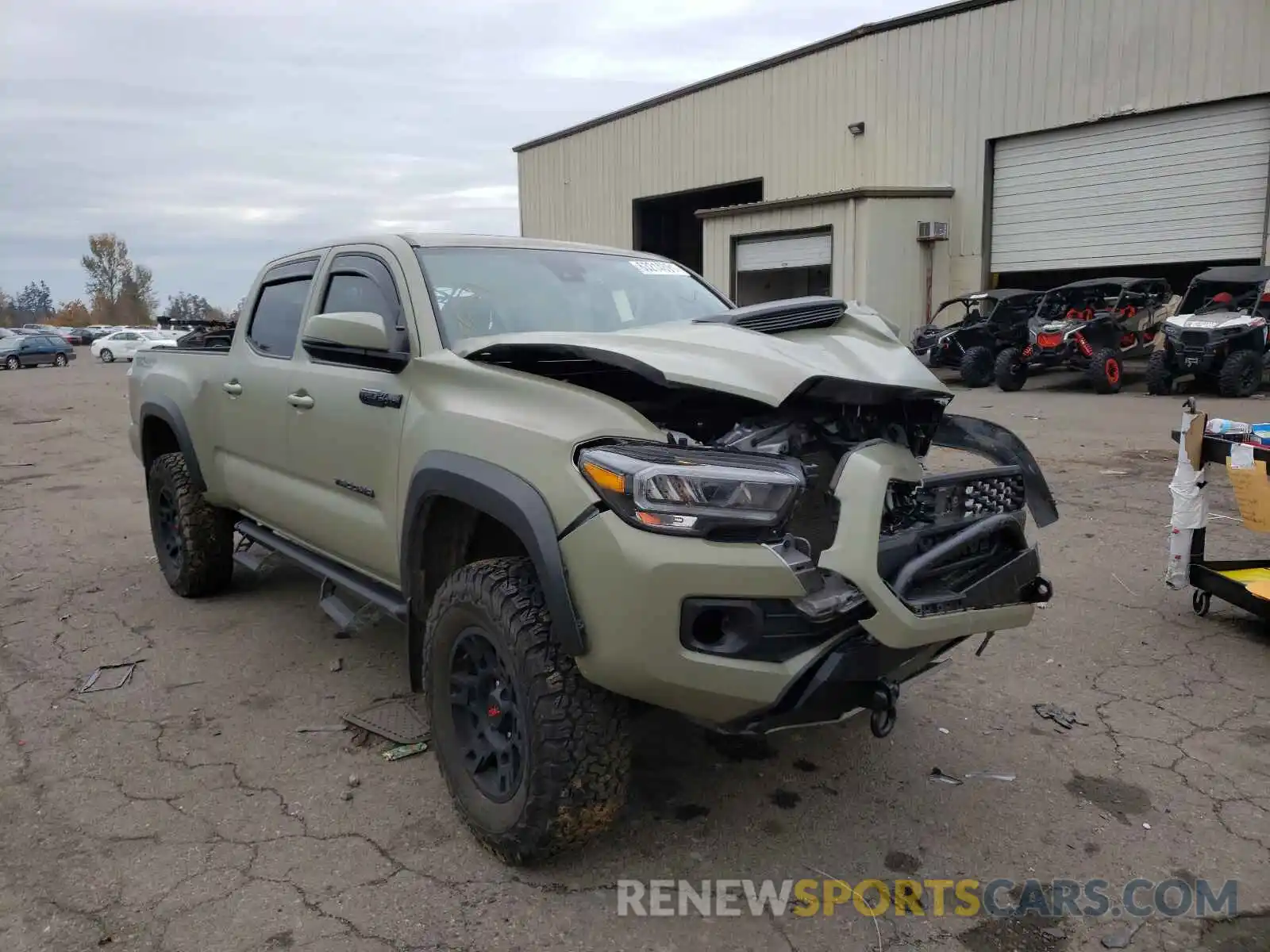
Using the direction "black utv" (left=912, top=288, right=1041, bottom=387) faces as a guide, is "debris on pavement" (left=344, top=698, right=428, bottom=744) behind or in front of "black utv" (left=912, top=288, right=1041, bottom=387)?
in front

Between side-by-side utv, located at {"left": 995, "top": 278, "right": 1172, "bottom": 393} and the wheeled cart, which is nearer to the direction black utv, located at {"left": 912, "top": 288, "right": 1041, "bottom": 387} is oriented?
the wheeled cart

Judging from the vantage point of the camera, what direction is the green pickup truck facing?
facing the viewer and to the right of the viewer

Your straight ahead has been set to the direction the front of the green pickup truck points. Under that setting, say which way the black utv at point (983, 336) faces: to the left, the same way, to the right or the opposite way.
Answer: to the right

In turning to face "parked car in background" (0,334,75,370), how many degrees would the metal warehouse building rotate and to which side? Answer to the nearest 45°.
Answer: approximately 45° to its right

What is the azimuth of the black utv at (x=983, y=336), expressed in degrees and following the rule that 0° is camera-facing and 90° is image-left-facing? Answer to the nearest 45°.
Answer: approximately 45°

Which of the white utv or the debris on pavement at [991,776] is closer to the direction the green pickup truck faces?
the debris on pavement

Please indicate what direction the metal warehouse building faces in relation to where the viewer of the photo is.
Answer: facing the viewer and to the left of the viewer

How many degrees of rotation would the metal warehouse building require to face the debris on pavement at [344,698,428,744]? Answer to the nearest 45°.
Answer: approximately 45° to its left

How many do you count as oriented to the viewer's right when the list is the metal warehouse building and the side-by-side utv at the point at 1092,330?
0

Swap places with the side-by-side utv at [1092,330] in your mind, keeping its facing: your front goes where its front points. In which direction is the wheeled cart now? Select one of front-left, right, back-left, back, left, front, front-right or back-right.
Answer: front-left

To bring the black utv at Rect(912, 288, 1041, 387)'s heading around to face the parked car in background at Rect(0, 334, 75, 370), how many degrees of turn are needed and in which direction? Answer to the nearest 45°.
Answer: approximately 45° to its right

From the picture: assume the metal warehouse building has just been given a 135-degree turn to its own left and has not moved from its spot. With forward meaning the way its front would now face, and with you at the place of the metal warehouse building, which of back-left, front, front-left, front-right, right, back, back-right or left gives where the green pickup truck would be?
right

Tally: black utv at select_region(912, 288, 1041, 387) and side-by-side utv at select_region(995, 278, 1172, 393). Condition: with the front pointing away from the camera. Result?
0
